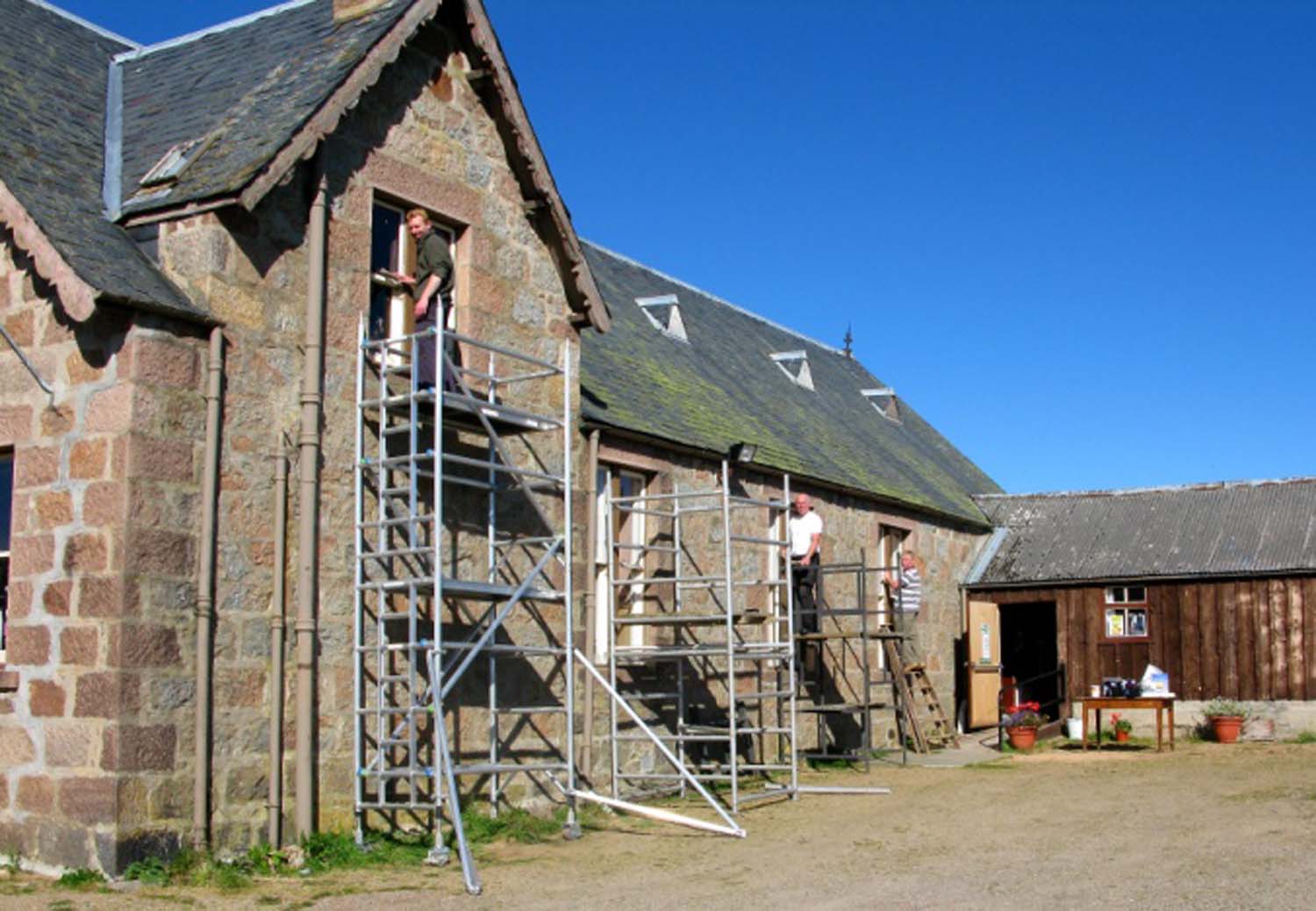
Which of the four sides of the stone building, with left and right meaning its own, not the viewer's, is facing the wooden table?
left

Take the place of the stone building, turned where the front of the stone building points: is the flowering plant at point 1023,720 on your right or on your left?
on your left
